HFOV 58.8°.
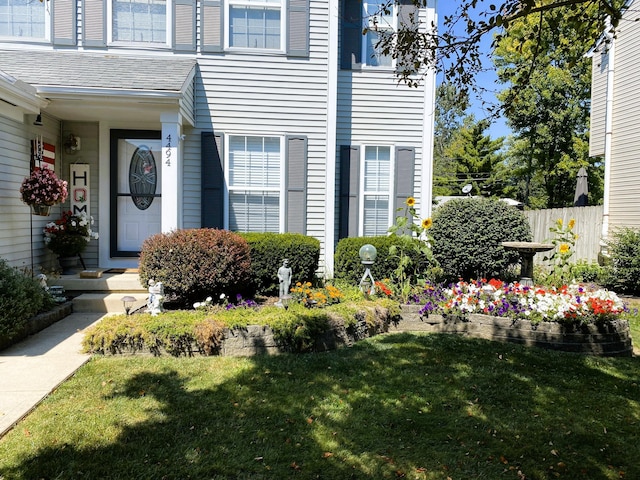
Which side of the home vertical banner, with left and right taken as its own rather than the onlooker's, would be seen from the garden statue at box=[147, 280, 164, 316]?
front

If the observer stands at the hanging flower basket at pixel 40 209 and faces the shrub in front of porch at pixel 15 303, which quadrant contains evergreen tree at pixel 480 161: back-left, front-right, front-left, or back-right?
back-left

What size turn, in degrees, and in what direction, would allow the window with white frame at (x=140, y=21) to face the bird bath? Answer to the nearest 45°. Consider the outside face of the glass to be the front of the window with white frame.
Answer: approximately 45° to its left

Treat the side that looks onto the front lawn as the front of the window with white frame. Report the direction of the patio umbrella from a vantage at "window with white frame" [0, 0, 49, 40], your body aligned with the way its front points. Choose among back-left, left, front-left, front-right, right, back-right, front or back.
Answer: left

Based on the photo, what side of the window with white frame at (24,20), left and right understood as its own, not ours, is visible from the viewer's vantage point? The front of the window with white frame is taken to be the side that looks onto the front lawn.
front

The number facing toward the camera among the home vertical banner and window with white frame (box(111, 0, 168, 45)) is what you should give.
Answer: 2

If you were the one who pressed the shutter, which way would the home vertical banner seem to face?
facing the viewer

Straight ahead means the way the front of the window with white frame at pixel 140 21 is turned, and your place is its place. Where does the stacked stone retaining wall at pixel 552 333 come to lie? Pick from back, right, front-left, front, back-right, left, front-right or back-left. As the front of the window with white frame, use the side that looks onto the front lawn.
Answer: front-left

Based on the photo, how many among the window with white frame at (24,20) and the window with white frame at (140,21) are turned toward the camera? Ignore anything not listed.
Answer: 2

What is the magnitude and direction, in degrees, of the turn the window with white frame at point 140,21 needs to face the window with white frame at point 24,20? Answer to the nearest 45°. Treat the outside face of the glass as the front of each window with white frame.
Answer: approximately 90° to its right

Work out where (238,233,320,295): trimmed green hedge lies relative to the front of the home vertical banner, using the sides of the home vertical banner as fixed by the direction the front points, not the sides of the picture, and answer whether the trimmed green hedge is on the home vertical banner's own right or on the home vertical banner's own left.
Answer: on the home vertical banner's own left
